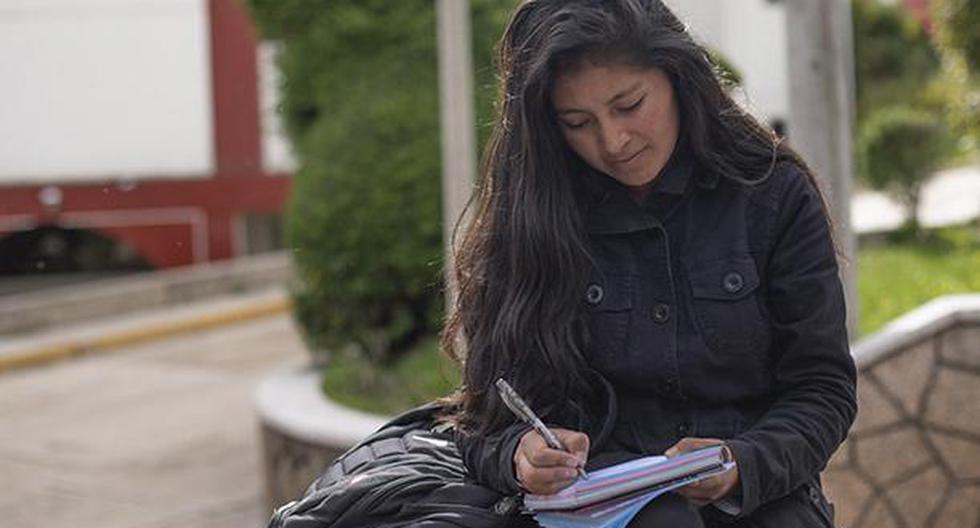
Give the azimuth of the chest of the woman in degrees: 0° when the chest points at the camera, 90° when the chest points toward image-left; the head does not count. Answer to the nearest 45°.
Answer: approximately 0°

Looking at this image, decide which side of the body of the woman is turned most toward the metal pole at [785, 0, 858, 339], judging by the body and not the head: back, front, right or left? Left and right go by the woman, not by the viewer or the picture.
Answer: back

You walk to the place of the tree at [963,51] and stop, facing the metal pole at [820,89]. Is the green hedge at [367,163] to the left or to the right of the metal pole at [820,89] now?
right

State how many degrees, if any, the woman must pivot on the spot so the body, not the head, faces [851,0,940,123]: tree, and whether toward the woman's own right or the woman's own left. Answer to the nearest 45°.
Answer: approximately 180°
